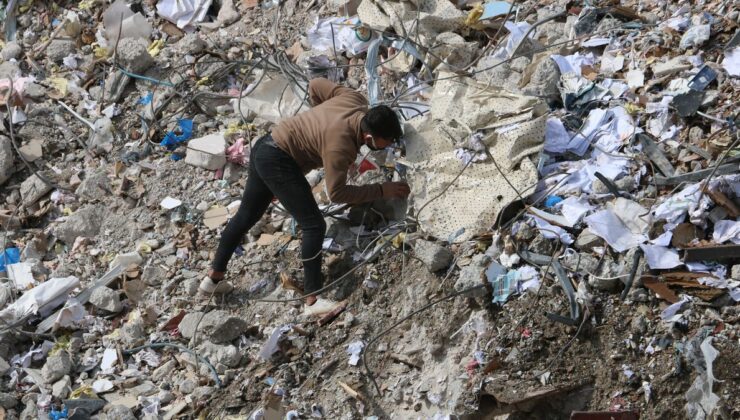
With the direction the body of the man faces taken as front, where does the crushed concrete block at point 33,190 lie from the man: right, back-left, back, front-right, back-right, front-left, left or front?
back-left

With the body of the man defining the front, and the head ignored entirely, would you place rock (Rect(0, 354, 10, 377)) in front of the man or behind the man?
behind

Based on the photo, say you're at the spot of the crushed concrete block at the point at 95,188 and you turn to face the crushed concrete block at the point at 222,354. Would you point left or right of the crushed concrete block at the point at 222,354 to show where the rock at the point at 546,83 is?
left

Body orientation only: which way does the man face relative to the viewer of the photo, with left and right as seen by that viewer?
facing to the right of the viewer

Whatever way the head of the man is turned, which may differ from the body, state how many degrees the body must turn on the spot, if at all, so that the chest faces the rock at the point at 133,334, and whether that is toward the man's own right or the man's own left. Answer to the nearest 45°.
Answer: approximately 180°

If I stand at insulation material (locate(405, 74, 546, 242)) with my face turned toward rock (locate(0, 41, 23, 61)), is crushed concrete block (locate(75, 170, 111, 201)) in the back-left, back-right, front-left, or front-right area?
front-left

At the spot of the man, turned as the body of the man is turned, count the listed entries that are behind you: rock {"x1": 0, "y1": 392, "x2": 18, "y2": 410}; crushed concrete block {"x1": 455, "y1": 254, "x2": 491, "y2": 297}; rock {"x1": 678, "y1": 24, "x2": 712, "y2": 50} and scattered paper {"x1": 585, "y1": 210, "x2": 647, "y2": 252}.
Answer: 1

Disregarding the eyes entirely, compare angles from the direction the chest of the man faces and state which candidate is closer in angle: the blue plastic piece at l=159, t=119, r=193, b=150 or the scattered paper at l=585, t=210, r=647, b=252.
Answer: the scattered paper

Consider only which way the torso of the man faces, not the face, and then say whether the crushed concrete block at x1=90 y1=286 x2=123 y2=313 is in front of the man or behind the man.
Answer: behind

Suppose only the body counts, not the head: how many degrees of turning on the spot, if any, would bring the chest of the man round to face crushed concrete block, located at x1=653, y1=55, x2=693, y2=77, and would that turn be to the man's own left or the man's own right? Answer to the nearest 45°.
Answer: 0° — they already face it

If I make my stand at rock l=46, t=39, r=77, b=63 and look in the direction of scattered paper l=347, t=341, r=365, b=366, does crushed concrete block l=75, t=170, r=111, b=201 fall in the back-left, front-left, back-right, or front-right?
front-right

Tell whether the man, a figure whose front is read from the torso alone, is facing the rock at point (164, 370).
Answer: no

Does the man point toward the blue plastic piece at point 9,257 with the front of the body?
no

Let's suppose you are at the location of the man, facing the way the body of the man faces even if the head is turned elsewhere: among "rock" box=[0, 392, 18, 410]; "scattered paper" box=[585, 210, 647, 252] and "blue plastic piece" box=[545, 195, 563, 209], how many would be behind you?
1

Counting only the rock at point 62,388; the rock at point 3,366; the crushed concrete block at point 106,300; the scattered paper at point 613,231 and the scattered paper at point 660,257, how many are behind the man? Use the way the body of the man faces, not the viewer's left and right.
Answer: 3

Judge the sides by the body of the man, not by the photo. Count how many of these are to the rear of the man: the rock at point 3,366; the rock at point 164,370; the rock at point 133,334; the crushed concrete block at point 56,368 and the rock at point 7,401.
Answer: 5

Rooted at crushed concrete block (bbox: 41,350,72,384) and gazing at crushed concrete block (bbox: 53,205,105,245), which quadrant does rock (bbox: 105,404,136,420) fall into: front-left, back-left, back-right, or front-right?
back-right

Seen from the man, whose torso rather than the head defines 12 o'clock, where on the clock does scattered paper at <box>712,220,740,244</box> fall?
The scattered paper is roughly at 1 o'clock from the man.

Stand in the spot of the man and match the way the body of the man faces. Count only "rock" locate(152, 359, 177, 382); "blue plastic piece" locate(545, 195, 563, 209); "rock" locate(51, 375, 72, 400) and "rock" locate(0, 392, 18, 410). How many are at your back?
3

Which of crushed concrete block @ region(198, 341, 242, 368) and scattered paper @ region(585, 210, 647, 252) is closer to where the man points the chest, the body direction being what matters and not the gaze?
the scattered paper

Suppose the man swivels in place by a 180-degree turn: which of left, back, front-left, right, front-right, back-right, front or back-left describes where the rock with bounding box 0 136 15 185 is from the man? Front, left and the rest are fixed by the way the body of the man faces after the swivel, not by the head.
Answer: front-right

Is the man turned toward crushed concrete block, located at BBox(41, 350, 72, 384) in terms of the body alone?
no

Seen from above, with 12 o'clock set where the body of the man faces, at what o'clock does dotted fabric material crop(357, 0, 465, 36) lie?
The dotted fabric material is roughly at 10 o'clock from the man.

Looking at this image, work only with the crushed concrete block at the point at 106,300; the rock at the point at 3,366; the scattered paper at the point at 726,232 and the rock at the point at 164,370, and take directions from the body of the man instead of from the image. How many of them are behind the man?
3
